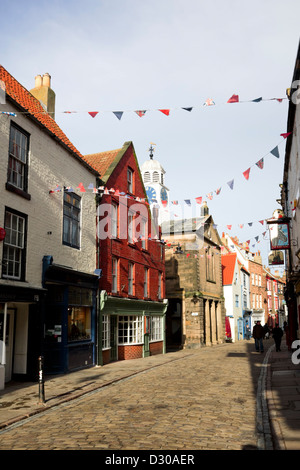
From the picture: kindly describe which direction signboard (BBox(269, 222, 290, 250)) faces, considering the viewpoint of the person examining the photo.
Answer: facing the viewer

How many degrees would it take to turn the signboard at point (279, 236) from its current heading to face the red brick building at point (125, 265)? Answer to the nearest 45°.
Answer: approximately 45° to its right

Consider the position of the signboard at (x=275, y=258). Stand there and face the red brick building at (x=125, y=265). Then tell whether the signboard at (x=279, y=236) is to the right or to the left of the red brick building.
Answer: left

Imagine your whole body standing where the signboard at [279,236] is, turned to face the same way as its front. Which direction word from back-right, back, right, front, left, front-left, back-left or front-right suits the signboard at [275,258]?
back

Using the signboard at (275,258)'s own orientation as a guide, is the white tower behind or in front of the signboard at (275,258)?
behind

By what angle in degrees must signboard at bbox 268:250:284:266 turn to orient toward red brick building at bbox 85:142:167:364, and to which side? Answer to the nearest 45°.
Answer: approximately 45° to its right

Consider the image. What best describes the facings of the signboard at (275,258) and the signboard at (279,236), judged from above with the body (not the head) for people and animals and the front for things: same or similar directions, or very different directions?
same or similar directions

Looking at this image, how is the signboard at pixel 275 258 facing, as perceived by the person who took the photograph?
facing the viewer

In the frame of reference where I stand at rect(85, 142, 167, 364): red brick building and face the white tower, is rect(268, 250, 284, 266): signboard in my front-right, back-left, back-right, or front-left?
front-right

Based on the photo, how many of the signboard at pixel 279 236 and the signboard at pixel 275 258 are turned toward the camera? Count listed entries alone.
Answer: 2

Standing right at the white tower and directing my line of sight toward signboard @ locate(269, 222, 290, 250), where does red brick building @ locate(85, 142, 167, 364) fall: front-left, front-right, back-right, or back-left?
front-right
